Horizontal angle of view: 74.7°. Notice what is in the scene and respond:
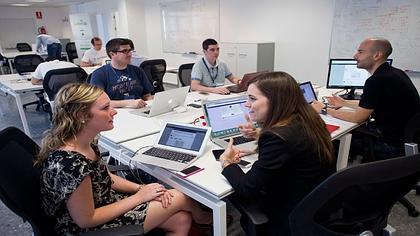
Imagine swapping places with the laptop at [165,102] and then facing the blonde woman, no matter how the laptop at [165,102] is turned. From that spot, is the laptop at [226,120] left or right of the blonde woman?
left

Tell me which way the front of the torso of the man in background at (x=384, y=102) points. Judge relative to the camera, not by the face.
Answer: to the viewer's left

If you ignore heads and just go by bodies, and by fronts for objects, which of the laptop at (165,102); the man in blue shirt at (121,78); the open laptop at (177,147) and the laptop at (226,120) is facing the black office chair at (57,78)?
the laptop at (165,102)

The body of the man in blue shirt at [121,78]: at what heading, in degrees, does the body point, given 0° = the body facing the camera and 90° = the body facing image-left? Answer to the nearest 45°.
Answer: approximately 315°

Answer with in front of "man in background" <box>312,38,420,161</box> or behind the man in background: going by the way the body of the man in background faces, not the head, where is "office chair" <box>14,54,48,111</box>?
in front

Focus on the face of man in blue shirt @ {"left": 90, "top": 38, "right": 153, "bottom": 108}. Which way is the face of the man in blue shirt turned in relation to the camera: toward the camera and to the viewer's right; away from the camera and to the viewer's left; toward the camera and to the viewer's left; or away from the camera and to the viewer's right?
toward the camera and to the viewer's right

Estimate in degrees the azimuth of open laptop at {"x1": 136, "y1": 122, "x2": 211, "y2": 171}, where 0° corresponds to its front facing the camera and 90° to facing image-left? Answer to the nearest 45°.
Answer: approximately 45°

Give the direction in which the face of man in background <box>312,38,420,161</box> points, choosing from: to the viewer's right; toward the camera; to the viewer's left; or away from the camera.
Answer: to the viewer's left

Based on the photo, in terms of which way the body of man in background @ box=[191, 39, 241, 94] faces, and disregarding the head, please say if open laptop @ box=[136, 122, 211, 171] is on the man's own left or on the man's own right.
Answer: on the man's own right

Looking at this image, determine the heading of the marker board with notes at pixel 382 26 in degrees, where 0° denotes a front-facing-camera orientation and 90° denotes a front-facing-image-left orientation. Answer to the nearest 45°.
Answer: approximately 45°

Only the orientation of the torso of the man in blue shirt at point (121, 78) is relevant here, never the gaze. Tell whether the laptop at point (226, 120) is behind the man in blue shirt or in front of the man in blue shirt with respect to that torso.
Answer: in front

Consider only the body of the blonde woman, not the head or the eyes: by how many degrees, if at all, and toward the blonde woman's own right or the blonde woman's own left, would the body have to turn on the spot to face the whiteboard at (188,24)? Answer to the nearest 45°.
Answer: approximately 90° to the blonde woman's own left

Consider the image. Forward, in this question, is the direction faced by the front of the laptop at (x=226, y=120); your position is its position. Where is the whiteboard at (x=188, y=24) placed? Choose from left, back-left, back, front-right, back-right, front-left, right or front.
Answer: back-left

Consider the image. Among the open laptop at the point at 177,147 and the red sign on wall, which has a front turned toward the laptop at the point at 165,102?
the red sign on wall

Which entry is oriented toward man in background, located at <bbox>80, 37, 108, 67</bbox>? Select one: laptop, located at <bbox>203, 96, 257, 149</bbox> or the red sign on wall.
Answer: the red sign on wall

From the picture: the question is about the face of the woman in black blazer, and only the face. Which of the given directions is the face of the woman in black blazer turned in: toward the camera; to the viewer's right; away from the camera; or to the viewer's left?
to the viewer's left

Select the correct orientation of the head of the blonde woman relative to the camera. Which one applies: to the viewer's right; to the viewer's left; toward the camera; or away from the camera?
to the viewer's right
